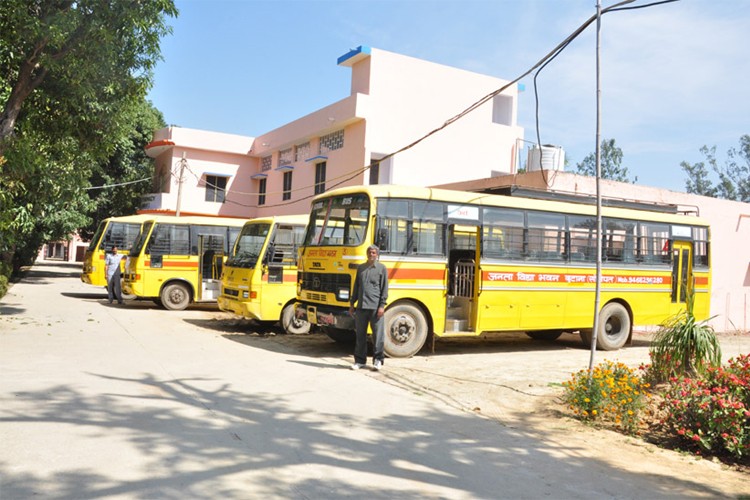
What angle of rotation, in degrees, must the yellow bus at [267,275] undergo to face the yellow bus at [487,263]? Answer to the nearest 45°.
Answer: approximately 90° to its left

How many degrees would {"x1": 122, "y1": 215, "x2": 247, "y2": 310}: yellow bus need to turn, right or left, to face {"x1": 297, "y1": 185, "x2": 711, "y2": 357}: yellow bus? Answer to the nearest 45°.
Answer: approximately 135° to its left

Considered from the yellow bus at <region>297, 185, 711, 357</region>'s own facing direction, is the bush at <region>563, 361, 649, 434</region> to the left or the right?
on its left

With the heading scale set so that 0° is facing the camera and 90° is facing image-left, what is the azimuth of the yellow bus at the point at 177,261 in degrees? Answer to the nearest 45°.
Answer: approximately 90°

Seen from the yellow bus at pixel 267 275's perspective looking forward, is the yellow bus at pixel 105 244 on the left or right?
on its right

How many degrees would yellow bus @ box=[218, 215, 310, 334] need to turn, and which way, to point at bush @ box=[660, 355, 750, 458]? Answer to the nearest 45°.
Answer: approximately 90° to its left

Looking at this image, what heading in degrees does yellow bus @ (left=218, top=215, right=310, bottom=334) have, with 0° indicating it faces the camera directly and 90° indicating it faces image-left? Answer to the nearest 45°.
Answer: approximately 45°

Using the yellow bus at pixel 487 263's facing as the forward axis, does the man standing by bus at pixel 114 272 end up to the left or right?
on its right

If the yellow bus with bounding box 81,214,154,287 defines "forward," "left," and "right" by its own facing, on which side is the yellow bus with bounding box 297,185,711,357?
on its left

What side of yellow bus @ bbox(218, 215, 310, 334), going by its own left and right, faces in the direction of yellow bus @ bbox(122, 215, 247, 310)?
right

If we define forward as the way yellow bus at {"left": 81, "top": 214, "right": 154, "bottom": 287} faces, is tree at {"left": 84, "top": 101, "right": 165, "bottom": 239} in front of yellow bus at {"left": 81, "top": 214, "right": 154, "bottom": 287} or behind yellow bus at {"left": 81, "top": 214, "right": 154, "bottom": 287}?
behind
